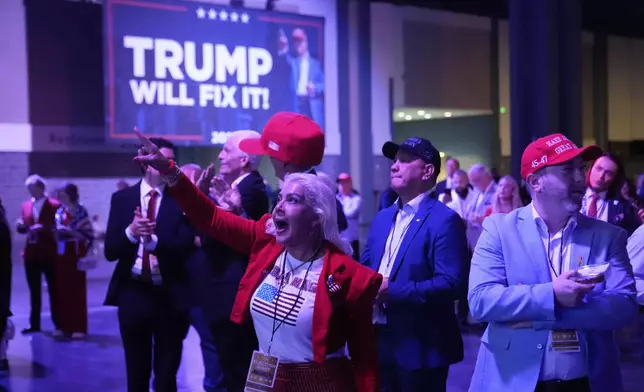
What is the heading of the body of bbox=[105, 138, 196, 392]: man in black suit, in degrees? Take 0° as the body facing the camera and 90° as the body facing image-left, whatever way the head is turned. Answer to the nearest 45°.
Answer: approximately 0°

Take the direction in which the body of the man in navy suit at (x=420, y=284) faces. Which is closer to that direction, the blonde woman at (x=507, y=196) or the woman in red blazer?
the woman in red blazer

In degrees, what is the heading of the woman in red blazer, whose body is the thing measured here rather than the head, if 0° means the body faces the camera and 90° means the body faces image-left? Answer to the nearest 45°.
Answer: approximately 45°

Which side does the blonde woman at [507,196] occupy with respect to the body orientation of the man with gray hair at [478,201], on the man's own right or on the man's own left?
on the man's own left

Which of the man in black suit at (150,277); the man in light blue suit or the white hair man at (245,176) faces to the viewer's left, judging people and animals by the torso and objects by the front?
the white hair man

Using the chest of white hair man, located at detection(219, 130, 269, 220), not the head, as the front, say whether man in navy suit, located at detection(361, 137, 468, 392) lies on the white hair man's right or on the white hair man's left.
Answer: on the white hair man's left
